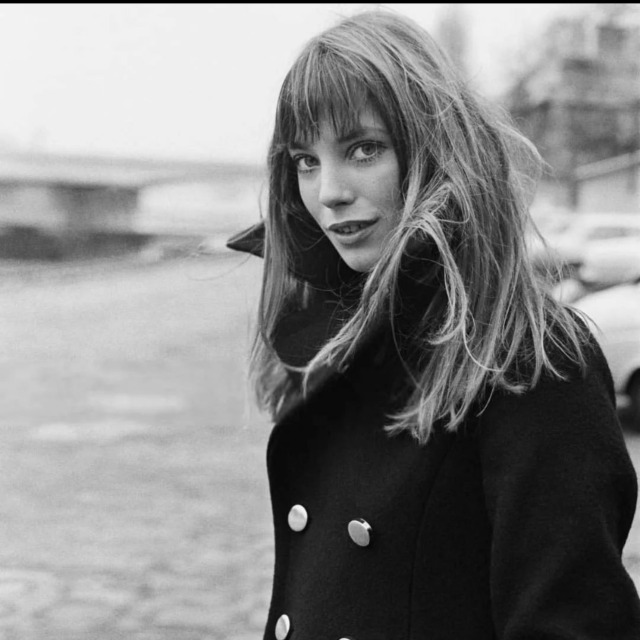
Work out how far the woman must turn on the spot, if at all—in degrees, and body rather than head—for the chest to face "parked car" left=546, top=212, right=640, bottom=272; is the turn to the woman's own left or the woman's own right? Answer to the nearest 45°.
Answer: approximately 135° to the woman's own right

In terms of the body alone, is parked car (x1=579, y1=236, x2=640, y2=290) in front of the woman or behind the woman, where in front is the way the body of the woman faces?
behind

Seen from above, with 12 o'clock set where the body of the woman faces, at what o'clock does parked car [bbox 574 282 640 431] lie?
The parked car is roughly at 5 o'clock from the woman.

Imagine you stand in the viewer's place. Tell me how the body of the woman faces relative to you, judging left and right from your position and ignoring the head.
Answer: facing the viewer and to the left of the viewer
